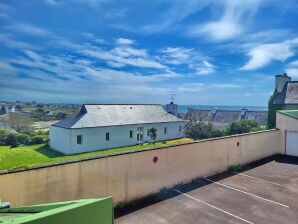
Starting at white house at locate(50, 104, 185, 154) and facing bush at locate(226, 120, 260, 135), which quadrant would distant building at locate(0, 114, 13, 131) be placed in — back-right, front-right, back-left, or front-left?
back-left

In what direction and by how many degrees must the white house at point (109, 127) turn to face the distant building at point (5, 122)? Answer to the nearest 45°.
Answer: approximately 180°

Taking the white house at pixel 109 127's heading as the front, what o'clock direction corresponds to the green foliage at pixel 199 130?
The green foliage is roughly at 10 o'clock from the white house.

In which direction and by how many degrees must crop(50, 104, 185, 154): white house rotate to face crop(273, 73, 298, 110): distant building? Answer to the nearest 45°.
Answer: approximately 45° to its left

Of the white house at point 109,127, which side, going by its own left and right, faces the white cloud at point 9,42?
back

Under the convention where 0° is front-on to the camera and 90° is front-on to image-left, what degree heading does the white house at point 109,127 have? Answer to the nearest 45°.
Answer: approximately 315°

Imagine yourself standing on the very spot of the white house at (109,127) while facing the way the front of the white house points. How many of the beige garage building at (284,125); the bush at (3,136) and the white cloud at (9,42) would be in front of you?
1

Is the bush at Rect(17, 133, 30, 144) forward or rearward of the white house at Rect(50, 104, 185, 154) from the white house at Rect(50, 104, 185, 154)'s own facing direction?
rearward

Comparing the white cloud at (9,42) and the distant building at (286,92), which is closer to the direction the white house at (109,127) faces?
the distant building

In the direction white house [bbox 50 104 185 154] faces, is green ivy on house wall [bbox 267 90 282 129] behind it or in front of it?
in front
